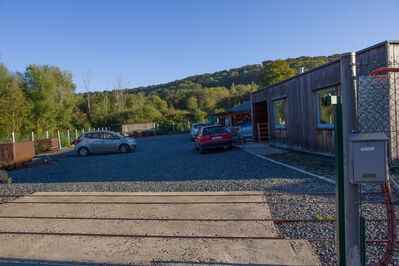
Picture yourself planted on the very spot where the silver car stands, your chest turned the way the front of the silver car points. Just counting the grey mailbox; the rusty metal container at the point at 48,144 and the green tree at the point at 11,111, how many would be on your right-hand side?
1

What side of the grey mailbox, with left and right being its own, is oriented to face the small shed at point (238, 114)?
back

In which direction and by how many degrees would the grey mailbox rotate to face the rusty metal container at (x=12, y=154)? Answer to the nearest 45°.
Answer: approximately 90° to its right

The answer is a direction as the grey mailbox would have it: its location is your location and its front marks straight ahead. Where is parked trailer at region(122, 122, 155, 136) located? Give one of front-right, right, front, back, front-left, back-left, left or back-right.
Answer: back-right

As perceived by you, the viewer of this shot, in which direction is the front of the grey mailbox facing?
facing the viewer

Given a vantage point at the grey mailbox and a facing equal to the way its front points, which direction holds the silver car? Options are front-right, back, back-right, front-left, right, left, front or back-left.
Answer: back-right

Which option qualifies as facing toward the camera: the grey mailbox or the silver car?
the grey mailbox

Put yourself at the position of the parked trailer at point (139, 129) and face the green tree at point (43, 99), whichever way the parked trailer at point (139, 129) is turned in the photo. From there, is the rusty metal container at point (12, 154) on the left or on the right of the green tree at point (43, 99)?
left
